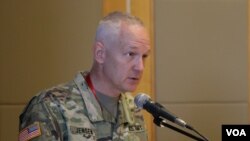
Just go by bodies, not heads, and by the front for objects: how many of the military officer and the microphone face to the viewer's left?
1

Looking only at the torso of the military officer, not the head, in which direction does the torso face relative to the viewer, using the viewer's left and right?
facing the viewer and to the right of the viewer

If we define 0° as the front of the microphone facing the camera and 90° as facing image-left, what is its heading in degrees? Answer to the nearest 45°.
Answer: approximately 90°

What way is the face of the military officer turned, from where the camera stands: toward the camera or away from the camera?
toward the camera
